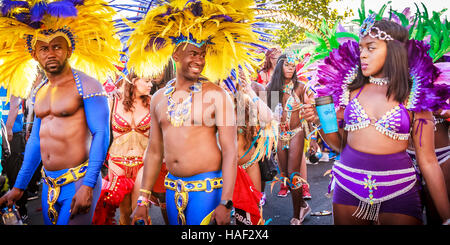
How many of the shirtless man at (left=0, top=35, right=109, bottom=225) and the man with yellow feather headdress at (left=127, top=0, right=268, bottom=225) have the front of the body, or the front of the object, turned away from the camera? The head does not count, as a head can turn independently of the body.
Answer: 0

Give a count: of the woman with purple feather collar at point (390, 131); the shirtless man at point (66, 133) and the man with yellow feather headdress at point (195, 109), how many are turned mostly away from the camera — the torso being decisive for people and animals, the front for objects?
0

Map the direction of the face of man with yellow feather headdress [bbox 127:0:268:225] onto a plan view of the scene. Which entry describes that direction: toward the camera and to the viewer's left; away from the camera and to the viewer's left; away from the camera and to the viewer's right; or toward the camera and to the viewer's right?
toward the camera and to the viewer's right

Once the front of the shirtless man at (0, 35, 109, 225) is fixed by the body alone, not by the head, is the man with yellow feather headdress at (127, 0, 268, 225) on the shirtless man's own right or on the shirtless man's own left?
on the shirtless man's own left

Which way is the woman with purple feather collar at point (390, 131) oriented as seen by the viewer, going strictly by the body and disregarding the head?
toward the camera

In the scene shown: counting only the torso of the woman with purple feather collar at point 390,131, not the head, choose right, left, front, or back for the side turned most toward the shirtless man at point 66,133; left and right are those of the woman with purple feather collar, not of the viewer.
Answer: right

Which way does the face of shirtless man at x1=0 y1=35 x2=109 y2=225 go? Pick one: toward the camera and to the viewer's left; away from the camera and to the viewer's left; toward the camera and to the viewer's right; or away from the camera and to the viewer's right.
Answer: toward the camera and to the viewer's left

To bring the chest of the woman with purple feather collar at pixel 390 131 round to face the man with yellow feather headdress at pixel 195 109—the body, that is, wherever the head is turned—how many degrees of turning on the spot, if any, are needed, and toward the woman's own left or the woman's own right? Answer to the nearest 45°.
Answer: approximately 90° to the woman's own right

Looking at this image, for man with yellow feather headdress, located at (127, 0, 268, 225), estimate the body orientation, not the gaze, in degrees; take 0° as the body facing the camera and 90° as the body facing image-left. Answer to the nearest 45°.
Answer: approximately 45°

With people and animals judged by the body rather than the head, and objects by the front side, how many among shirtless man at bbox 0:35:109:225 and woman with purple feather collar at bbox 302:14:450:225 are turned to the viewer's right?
0

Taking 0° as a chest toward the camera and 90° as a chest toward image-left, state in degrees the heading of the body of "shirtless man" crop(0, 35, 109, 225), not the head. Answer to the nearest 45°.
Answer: approximately 45°
